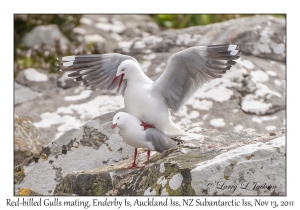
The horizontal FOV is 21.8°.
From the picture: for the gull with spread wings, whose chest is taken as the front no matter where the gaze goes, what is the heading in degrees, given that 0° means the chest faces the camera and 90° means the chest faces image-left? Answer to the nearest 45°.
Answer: approximately 45°

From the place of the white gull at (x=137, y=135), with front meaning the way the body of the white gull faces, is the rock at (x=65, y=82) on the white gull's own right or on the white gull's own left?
on the white gull's own right

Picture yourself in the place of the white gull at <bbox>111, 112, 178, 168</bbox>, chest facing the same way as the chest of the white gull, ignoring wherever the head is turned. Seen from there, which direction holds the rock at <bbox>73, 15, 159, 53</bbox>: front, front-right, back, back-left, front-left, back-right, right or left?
back-right

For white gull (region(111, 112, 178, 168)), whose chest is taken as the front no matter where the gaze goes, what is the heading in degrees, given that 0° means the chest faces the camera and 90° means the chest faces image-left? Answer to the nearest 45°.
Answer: approximately 45°

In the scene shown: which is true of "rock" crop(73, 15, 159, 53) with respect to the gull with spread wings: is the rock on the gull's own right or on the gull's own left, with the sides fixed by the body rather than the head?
on the gull's own right

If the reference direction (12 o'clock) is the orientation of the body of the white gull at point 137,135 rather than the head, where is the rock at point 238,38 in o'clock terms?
The rock is roughly at 5 o'clock from the white gull.

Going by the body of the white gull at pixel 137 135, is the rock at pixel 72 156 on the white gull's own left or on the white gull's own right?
on the white gull's own right

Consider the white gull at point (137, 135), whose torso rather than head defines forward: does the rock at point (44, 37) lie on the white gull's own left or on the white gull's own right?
on the white gull's own right

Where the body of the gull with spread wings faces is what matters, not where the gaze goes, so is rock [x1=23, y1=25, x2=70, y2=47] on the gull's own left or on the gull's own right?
on the gull's own right

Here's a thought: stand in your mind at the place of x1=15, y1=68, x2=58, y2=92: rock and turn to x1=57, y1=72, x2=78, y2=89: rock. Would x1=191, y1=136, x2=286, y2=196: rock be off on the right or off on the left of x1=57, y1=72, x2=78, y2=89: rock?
right

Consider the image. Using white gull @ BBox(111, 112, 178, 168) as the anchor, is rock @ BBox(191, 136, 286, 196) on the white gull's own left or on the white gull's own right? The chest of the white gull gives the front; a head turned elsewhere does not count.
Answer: on the white gull's own left
